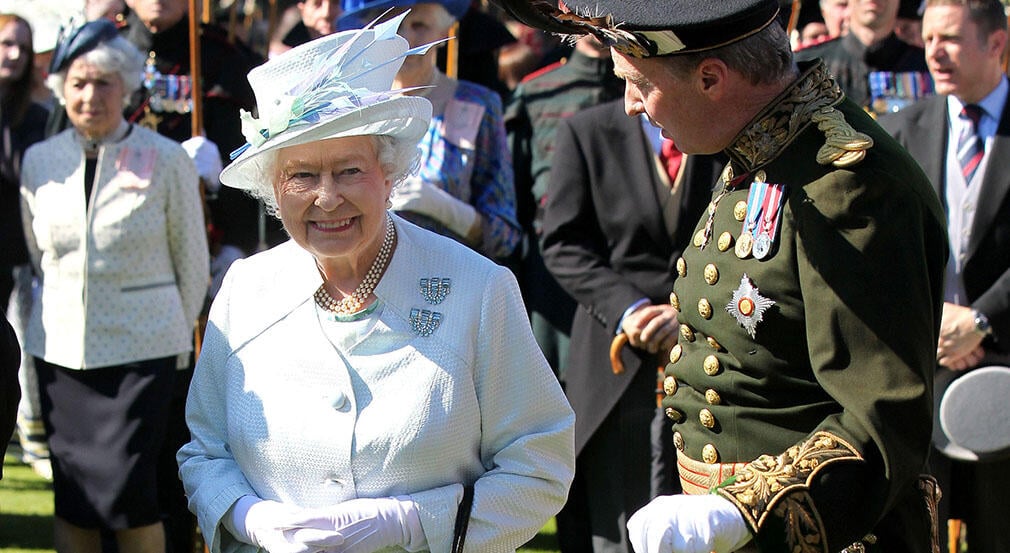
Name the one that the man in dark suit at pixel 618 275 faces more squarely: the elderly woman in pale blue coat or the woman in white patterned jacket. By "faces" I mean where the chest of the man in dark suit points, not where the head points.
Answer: the elderly woman in pale blue coat

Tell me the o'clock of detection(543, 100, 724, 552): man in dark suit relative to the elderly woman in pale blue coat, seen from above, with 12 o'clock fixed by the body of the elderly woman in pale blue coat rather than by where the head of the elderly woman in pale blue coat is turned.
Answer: The man in dark suit is roughly at 7 o'clock from the elderly woman in pale blue coat.

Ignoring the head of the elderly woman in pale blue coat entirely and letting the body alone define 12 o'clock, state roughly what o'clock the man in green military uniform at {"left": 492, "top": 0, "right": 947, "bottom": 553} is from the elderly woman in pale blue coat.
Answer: The man in green military uniform is roughly at 10 o'clock from the elderly woman in pale blue coat.

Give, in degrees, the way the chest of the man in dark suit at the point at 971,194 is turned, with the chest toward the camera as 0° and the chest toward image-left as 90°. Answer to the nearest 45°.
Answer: approximately 45°

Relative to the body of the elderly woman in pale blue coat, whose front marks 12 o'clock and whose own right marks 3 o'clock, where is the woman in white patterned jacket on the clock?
The woman in white patterned jacket is roughly at 5 o'clock from the elderly woman in pale blue coat.
